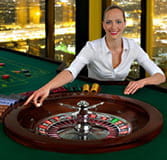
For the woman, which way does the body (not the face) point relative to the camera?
toward the camera

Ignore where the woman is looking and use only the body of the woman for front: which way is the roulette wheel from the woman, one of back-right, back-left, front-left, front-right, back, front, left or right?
front
